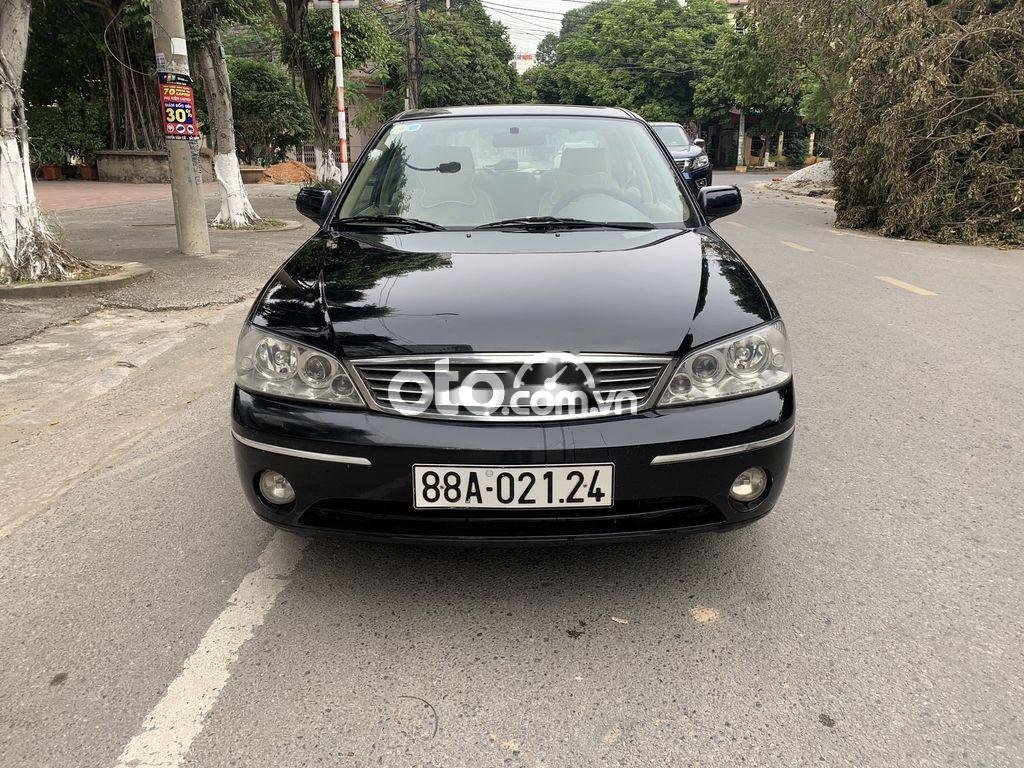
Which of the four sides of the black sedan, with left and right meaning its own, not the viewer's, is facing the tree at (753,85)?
back

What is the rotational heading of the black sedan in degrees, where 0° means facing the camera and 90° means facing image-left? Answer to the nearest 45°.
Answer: approximately 0°

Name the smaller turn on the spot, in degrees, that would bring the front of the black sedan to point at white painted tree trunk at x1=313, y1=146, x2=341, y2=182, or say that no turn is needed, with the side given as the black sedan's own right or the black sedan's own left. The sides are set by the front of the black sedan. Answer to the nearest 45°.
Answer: approximately 180°

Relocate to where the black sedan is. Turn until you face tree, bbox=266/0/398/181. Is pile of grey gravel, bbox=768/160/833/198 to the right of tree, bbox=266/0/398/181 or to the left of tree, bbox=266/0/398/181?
right

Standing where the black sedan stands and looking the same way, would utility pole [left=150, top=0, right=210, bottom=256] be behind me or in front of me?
behind

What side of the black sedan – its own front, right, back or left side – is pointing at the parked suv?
back

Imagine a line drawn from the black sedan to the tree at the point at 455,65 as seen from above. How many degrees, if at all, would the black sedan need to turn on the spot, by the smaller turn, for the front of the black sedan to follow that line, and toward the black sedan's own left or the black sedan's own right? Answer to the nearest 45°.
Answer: approximately 180°

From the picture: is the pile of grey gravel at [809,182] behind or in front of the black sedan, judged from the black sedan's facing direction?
behind

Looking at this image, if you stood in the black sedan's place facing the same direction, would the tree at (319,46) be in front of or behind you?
behind

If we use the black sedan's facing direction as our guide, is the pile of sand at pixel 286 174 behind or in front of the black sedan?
behind
